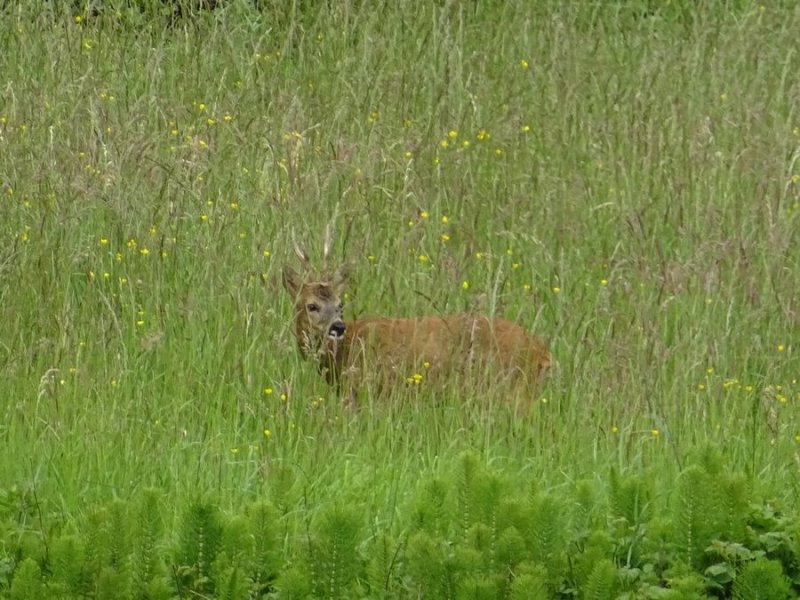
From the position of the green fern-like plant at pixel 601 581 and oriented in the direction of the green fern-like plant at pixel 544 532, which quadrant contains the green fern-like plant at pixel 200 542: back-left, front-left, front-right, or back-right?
front-left

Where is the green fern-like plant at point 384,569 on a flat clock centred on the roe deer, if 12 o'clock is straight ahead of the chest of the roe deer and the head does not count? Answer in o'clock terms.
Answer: The green fern-like plant is roughly at 9 o'clock from the roe deer.

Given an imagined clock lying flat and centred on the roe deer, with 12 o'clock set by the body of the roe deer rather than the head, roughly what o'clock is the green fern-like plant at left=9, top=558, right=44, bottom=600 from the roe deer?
The green fern-like plant is roughly at 10 o'clock from the roe deer.

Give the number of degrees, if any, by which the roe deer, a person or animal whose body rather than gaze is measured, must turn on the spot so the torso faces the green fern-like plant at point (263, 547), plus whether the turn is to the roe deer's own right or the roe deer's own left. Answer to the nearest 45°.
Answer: approximately 90° to the roe deer's own left

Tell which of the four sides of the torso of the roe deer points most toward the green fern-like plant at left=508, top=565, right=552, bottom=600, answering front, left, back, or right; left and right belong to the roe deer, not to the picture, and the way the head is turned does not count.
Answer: left

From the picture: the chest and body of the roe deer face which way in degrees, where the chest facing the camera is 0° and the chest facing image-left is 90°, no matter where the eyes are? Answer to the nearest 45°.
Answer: approximately 90°

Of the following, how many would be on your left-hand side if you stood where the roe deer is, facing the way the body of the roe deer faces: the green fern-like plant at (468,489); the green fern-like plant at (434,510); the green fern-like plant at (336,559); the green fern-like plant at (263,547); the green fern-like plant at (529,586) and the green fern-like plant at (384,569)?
6

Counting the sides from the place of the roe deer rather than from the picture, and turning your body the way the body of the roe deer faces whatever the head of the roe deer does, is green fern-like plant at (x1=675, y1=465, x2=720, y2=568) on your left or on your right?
on your left

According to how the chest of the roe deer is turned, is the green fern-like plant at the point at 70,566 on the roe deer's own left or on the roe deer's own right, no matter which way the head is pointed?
on the roe deer's own left

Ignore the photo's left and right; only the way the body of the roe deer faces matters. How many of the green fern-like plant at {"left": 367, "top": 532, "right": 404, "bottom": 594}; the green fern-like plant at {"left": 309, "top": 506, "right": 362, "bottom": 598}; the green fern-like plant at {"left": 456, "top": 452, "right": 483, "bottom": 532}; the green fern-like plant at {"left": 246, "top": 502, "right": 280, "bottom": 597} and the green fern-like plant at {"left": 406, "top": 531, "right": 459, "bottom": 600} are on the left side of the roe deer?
5

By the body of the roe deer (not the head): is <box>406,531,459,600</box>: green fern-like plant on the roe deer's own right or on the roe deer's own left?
on the roe deer's own left

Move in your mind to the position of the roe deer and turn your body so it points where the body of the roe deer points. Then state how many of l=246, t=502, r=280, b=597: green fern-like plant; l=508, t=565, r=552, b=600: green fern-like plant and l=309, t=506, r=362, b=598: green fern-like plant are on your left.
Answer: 3

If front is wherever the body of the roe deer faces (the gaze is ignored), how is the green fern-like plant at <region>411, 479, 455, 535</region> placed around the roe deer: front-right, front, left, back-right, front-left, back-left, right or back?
left

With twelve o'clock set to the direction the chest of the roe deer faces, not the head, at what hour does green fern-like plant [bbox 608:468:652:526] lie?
The green fern-like plant is roughly at 8 o'clock from the roe deer.
